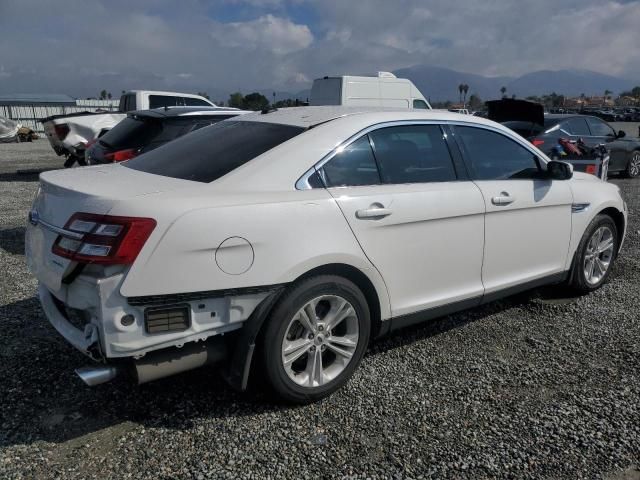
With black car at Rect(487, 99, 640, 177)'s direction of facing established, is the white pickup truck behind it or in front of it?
behind

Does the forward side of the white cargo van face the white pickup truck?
no

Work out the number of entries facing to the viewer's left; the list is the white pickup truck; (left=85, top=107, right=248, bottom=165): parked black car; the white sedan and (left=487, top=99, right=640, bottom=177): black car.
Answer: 0

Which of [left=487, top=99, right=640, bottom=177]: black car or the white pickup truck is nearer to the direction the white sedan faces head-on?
the black car

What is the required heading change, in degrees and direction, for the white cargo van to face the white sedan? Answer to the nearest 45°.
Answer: approximately 135° to its right

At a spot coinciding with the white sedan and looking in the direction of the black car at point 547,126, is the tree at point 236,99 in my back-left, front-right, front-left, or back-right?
front-left

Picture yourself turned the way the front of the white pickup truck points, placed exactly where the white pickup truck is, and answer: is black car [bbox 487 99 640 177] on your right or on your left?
on your right

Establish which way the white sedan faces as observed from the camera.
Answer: facing away from the viewer and to the right of the viewer

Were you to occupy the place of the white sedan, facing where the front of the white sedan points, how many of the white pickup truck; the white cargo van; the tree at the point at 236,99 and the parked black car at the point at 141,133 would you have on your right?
0

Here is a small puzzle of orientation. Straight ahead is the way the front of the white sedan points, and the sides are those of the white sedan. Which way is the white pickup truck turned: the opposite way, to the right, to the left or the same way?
the same way

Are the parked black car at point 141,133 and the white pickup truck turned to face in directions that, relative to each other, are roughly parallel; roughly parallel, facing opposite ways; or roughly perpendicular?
roughly parallel

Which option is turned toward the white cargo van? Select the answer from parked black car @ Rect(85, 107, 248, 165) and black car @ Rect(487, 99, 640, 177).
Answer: the parked black car

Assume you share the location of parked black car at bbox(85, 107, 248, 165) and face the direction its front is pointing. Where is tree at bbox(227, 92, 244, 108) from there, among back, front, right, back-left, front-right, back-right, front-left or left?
front-left

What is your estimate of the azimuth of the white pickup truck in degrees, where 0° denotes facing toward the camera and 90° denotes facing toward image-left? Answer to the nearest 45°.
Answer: approximately 225°

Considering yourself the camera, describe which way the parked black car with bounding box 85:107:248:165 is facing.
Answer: facing away from the viewer and to the right of the viewer

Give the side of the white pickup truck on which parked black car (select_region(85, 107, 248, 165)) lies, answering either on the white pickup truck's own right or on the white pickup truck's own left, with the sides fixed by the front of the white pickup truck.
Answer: on the white pickup truck's own right

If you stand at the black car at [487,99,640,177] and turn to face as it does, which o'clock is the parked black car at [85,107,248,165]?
The parked black car is roughly at 6 o'clock from the black car.

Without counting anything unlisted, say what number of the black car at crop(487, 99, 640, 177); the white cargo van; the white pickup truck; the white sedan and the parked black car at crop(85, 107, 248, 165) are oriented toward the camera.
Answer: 0

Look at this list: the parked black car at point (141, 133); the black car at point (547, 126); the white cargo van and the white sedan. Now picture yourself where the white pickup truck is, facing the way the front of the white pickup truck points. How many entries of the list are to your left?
0

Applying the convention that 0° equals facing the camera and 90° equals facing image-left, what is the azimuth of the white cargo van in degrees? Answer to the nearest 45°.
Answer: approximately 225°

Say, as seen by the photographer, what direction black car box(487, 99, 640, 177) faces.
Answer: facing away from the viewer and to the right of the viewer

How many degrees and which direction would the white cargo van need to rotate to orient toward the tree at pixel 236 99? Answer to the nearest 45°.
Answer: approximately 45° to its left
